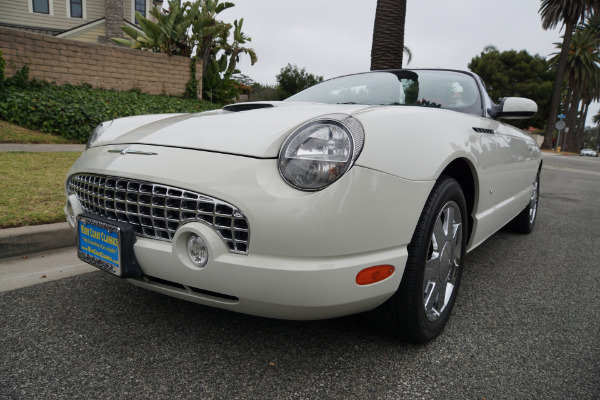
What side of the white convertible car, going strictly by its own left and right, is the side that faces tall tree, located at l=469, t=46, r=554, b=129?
back

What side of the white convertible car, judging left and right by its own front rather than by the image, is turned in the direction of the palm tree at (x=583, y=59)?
back

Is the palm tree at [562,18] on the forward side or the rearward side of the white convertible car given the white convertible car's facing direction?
on the rearward side

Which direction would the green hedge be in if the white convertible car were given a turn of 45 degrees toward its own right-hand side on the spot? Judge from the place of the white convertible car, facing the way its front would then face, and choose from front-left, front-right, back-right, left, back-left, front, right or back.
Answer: front-right

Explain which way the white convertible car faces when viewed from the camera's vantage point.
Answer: facing the viewer and to the left of the viewer

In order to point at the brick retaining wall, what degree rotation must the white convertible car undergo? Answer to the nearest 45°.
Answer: approximately 90° to its right
